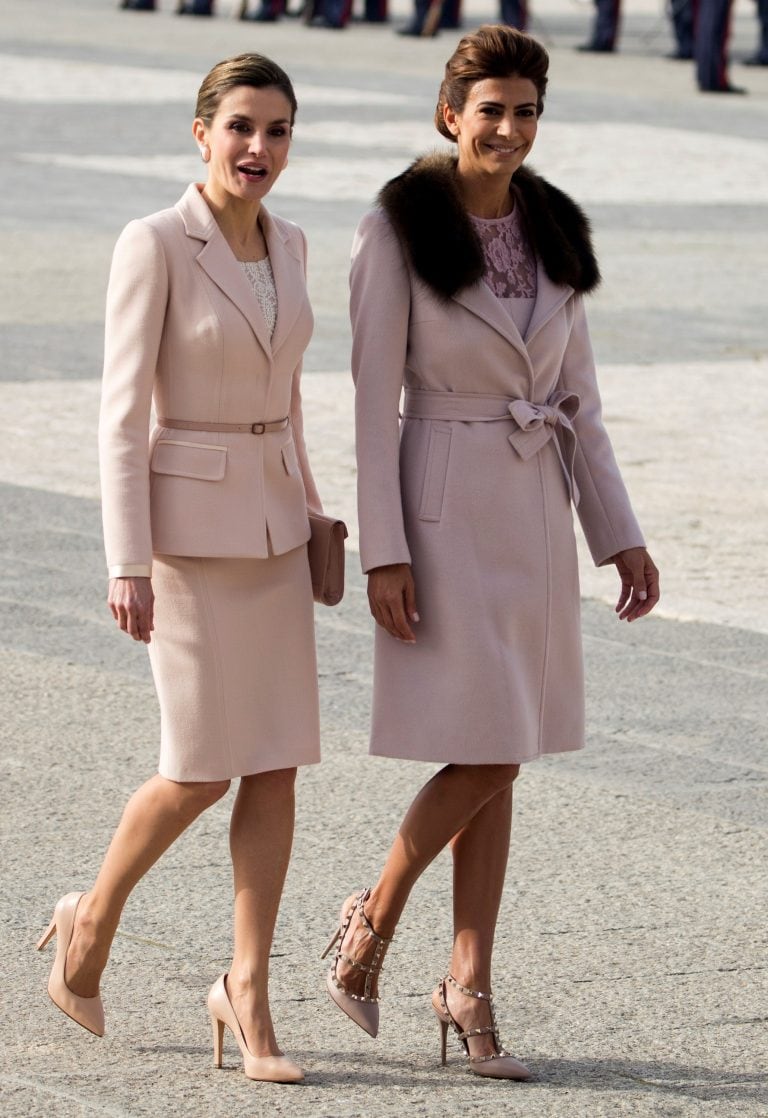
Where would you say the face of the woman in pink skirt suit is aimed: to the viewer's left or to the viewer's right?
to the viewer's right

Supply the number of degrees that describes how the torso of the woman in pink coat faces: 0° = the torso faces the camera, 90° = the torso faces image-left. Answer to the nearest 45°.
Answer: approximately 315°

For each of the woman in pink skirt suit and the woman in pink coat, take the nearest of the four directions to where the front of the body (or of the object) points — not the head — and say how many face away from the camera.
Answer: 0

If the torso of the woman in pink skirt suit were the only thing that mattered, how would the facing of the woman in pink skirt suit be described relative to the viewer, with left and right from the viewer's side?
facing the viewer and to the right of the viewer
